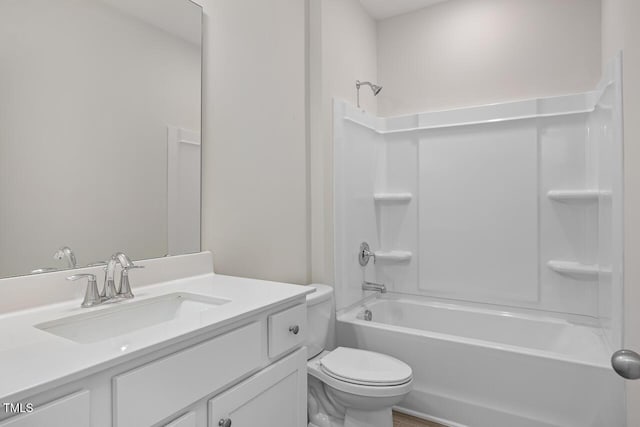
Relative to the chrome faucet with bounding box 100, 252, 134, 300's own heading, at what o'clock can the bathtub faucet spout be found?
The bathtub faucet spout is roughly at 10 o'clock from the chrome faucet.

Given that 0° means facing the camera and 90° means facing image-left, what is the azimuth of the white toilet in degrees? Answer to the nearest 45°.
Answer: approximately 315°

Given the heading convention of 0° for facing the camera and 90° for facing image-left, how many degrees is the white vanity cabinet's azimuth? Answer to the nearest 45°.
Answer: approximately 315°

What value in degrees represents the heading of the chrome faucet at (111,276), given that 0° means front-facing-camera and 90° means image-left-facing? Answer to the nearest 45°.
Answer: approximately 315°

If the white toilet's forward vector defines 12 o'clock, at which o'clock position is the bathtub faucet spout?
The bathtub faucet spout is roughly at 8 o'clock from the white toilet.

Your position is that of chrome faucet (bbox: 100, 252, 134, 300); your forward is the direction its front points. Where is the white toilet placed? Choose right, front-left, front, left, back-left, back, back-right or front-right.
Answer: front-left
